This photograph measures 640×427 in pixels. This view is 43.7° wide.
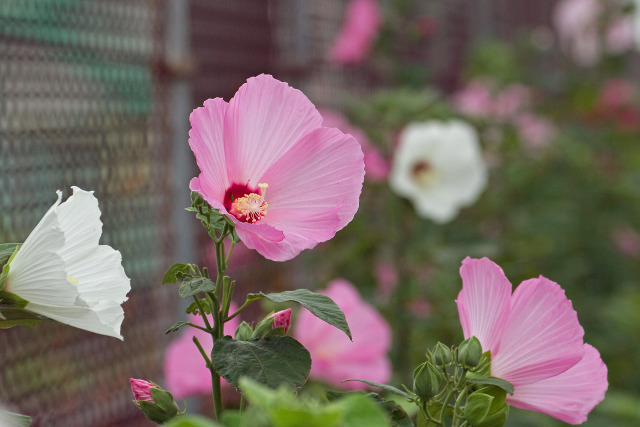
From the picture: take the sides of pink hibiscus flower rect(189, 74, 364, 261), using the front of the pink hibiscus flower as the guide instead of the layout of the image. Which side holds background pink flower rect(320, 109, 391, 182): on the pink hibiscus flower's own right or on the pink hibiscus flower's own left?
on the pink hibiscus flower's own left
